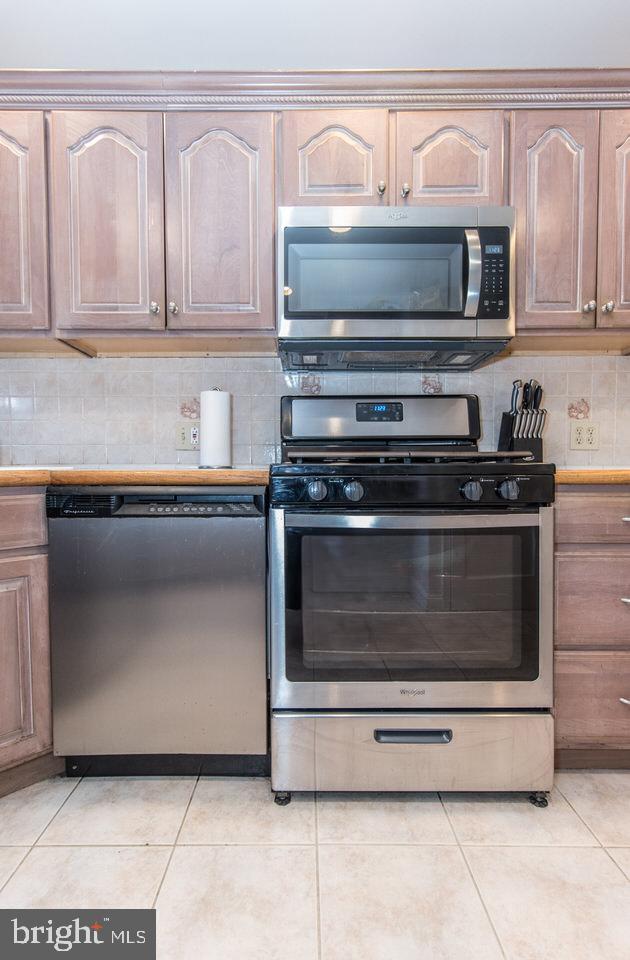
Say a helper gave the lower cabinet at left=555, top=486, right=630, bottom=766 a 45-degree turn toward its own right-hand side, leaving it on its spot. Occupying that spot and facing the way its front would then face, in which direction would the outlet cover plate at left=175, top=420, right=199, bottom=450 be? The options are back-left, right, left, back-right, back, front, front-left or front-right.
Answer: front-right

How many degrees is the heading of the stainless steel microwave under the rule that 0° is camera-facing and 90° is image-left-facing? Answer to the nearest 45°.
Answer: approximately 0°

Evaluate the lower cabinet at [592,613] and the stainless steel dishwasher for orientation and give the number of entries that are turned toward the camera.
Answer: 2

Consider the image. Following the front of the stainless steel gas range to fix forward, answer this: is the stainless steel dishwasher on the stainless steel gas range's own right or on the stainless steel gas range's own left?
on the stainless steel gas range's own right

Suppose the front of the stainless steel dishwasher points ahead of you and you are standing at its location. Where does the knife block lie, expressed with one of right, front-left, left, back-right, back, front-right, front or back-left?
left

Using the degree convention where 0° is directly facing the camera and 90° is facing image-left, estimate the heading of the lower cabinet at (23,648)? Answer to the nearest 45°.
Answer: approximately 315°
